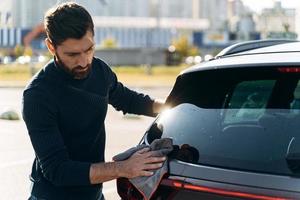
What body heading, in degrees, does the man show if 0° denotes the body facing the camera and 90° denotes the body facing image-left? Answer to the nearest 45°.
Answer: approximately 315°
